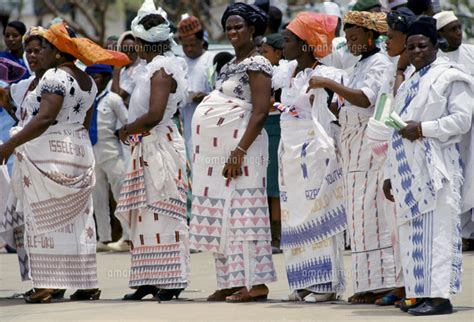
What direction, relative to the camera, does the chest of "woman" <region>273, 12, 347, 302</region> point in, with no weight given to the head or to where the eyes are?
to the viewer's left

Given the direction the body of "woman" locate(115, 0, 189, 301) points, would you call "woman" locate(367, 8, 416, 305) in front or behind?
behind

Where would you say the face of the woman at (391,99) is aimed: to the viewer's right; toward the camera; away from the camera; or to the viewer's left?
to the viewer's left

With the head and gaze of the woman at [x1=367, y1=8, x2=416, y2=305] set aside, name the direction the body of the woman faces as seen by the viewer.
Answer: to the viewer's left

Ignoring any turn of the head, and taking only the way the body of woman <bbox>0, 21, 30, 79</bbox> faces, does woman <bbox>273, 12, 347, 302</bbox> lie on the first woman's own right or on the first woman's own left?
on the first woman's own left

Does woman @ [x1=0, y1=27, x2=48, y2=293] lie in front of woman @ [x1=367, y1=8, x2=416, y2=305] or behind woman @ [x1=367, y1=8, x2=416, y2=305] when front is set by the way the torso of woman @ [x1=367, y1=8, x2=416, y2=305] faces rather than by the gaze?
in front

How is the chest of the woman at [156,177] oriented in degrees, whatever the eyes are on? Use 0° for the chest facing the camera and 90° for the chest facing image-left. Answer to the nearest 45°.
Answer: approximately 90°
